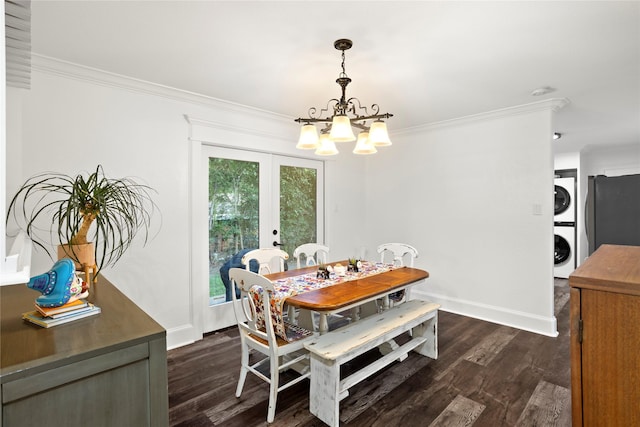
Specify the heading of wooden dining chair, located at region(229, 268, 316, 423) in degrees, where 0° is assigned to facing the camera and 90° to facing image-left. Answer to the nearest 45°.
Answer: approximately 225°

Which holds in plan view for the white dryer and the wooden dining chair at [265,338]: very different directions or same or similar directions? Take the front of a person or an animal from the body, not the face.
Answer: very different directions

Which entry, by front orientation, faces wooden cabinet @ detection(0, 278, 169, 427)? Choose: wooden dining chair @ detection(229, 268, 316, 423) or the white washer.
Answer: the white washer

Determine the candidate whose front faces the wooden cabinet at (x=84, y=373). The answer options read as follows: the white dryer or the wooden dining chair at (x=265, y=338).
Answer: the white dryer

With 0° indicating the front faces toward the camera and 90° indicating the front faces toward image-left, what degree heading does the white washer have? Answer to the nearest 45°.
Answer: approximately 0°

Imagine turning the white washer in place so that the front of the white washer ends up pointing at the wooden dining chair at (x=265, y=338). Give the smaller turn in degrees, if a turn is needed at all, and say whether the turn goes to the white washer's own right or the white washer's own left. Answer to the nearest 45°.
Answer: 0° — it already faces it

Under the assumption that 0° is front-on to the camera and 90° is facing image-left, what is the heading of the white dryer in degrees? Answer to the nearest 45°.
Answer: approximately 0°
